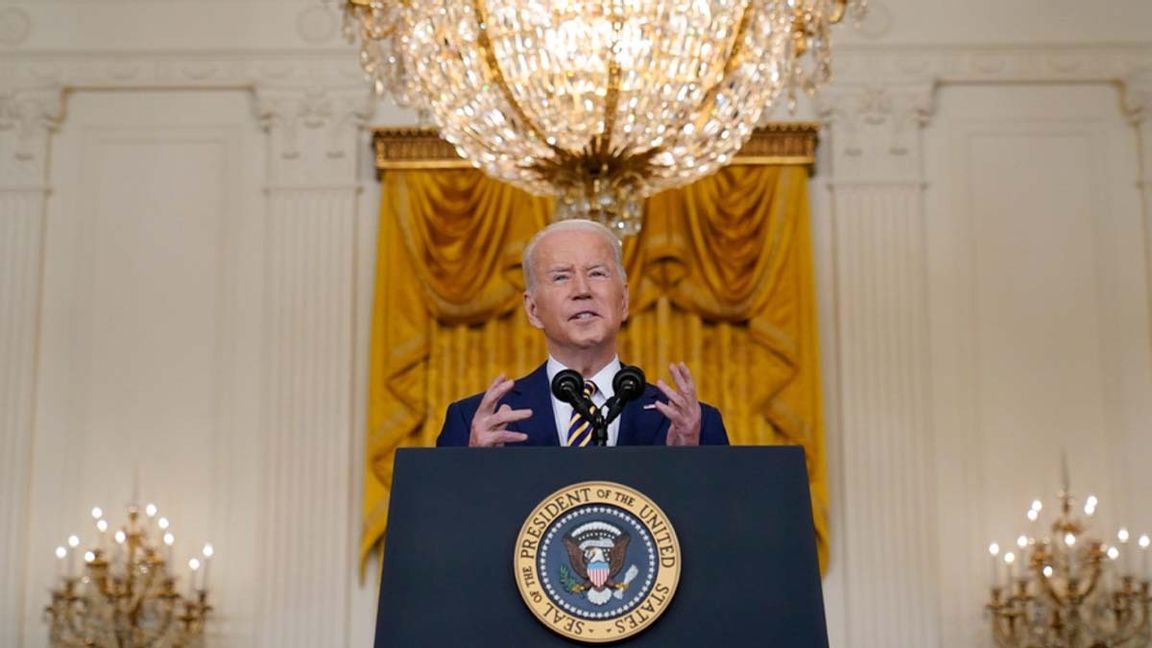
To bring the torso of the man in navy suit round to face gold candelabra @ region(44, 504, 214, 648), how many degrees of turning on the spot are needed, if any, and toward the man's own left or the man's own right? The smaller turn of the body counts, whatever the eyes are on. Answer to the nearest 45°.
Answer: approximately 135° to the man's own right

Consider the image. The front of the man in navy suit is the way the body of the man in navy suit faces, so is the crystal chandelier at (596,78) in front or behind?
behind

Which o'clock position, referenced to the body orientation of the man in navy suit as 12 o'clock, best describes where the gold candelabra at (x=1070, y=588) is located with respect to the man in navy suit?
The gold candelabra is roughly at 7 o'clock from the man in navy suit.

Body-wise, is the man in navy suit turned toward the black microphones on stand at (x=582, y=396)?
yes

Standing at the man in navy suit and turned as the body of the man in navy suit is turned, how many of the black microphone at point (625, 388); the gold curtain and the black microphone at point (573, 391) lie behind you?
1

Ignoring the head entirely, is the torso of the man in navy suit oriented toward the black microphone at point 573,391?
yes

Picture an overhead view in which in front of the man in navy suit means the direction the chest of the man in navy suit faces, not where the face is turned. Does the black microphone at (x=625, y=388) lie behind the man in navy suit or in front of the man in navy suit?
in front

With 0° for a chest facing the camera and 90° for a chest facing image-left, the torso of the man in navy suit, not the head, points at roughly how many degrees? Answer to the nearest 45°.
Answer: approximately 0°
